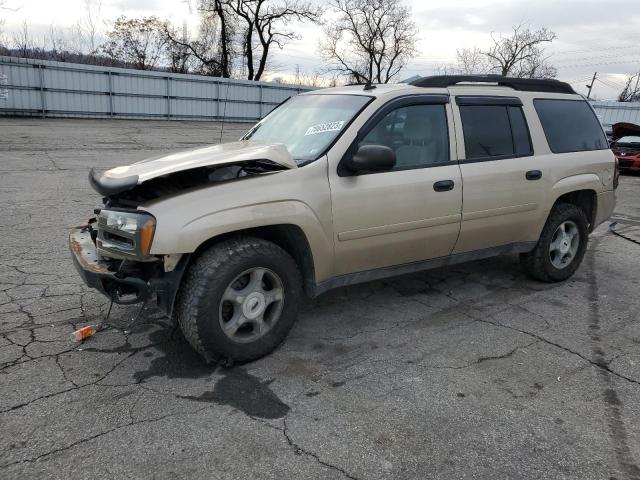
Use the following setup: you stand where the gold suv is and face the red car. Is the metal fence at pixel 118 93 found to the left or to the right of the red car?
left

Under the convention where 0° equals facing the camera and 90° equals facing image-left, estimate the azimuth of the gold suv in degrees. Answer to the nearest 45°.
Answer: approximately 45°

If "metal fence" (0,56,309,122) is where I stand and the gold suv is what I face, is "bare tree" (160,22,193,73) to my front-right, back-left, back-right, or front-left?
back-left

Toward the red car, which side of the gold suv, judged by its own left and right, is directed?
back

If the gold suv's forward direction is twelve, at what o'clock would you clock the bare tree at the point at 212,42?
The bare tree is roughly at 4 o'clock from the gold suv.

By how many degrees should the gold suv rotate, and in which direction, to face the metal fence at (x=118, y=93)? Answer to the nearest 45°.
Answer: approximately 90° to its right

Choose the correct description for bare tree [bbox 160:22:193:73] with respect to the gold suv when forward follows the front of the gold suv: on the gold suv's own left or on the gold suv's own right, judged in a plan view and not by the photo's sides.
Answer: on the gold suv's own right

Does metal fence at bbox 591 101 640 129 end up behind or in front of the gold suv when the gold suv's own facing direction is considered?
behind
